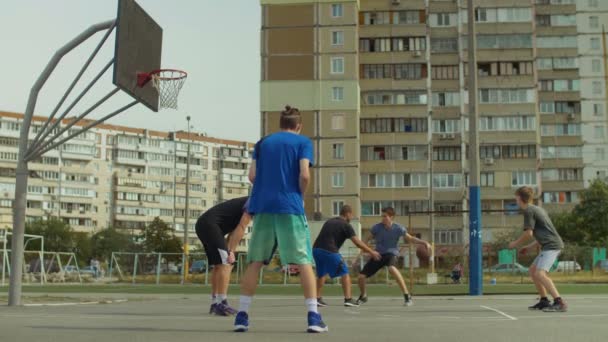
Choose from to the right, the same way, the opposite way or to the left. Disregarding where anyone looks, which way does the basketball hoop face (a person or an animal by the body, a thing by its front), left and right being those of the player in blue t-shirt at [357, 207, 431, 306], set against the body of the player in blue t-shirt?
to the left

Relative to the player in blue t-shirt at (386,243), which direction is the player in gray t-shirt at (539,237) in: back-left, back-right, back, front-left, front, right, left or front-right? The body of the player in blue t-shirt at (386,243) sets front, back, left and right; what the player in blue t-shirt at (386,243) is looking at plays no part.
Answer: front-left

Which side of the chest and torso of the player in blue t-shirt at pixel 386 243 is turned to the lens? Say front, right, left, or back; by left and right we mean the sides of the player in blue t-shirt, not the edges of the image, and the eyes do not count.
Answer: front

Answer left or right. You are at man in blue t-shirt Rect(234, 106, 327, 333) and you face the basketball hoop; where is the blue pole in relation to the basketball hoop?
right

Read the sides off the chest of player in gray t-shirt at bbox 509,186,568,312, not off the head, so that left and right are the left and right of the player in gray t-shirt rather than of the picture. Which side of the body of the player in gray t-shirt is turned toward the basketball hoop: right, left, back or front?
front

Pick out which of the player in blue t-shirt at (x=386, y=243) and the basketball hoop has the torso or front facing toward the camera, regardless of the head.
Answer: the player in blue t-shirt

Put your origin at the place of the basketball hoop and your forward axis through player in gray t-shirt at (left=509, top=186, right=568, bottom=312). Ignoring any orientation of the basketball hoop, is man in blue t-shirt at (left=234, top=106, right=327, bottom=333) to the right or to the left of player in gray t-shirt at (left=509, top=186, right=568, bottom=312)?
right

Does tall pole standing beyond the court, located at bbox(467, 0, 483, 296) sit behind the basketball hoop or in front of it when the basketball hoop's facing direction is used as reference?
in front

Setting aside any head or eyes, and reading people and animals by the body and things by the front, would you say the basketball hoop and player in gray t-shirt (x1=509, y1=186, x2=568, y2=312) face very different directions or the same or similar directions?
very different directions

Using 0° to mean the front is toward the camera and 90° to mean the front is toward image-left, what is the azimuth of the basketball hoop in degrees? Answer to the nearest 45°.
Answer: approximately 270°

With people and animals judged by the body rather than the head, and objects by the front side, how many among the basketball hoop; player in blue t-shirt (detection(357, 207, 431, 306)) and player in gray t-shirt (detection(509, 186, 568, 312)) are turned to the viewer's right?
1

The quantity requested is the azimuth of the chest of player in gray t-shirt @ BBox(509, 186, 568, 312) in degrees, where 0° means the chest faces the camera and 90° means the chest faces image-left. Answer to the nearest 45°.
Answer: approximately 90°

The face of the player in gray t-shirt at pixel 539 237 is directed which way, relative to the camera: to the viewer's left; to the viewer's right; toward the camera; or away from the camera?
to the viewer's left
